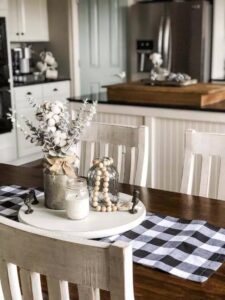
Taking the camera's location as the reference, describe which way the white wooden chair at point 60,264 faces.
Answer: facing away from the viewer and to the right of the viewer

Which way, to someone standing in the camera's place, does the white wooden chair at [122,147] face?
facing the viewer and to the left of the viewer

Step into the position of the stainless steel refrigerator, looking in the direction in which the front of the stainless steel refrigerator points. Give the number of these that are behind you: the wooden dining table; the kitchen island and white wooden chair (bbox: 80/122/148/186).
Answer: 0

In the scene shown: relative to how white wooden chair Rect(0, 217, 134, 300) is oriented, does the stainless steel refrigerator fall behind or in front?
in front

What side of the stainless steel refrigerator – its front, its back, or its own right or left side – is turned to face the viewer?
front

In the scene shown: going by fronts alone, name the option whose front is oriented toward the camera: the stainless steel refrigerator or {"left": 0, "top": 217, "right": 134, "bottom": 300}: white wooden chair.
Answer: the stainless steel refrigerator

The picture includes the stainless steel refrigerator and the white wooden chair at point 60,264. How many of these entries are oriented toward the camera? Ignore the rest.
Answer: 1

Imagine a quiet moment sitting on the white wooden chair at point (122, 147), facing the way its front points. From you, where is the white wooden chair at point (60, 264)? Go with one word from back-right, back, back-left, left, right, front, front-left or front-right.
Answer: front-left

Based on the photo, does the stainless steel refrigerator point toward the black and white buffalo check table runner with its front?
yes

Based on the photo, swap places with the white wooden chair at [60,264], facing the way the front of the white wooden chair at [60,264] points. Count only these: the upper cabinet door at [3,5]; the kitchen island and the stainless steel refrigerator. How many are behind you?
0

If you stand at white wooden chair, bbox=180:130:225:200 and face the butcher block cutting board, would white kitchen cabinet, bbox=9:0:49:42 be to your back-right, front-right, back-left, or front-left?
front-left

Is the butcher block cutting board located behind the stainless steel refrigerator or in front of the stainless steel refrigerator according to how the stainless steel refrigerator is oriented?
in front

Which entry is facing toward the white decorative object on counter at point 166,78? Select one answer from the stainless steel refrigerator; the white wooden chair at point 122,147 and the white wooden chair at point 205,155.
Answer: the stainless steel refrigerator

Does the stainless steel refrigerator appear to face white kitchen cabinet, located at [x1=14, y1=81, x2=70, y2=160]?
no

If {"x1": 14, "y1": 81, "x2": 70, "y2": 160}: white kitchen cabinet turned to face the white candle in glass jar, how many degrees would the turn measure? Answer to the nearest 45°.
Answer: approximately 45° to its right

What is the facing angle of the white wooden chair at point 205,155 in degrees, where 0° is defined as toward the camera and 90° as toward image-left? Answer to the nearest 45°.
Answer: approximately 45°

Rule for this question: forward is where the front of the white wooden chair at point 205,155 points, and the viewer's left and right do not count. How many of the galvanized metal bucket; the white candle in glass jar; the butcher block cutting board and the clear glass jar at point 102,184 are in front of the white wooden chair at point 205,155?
3

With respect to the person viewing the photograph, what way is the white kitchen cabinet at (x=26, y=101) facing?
facing the viewer and to the right of the viewer

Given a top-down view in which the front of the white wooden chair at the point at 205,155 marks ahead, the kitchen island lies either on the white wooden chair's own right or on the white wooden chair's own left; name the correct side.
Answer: on the white wooden chair's own right
